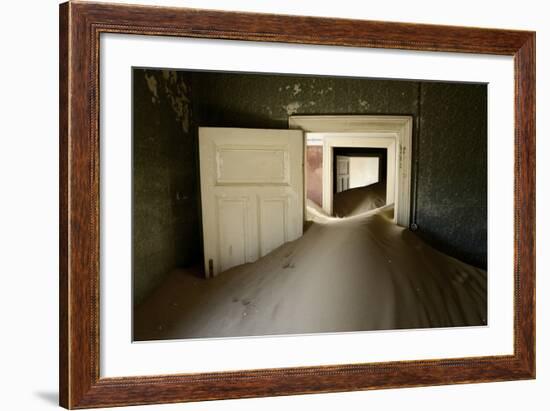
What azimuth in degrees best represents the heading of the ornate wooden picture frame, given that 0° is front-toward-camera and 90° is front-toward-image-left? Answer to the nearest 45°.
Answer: approximately 315°
